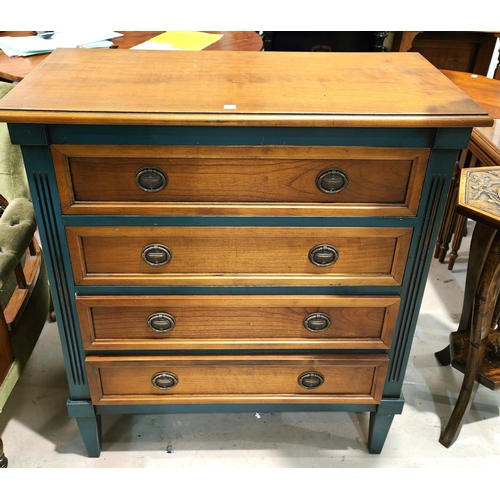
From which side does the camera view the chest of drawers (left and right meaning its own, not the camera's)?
front

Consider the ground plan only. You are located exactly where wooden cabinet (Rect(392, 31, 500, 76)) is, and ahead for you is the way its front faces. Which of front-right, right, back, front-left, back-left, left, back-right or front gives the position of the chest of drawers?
front

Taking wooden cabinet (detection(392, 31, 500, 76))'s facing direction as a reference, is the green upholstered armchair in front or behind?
in front

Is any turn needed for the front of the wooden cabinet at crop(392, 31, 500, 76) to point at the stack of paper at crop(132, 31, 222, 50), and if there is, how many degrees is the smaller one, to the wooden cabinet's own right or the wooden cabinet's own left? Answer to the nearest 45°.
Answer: approximately 45° to the wooden cabinet's own right

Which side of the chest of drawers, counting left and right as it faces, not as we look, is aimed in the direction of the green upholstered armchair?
right

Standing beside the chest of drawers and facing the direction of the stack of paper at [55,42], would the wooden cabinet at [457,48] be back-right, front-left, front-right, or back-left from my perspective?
front-right

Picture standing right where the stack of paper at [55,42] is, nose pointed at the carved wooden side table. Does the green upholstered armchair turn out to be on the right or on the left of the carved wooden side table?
right

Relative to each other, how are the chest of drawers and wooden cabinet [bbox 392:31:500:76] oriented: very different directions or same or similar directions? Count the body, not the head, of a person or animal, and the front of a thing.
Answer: same or similar directions

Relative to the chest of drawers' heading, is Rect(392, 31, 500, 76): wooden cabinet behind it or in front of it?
behind

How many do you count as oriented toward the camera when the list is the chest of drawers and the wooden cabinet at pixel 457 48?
2

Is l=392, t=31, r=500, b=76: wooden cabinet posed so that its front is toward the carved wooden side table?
yes

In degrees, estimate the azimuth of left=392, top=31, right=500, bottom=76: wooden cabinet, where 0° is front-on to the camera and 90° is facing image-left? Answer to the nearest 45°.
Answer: approximately 0°

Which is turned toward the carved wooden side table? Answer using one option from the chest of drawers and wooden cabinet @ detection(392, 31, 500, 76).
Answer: the wooden cabinet
